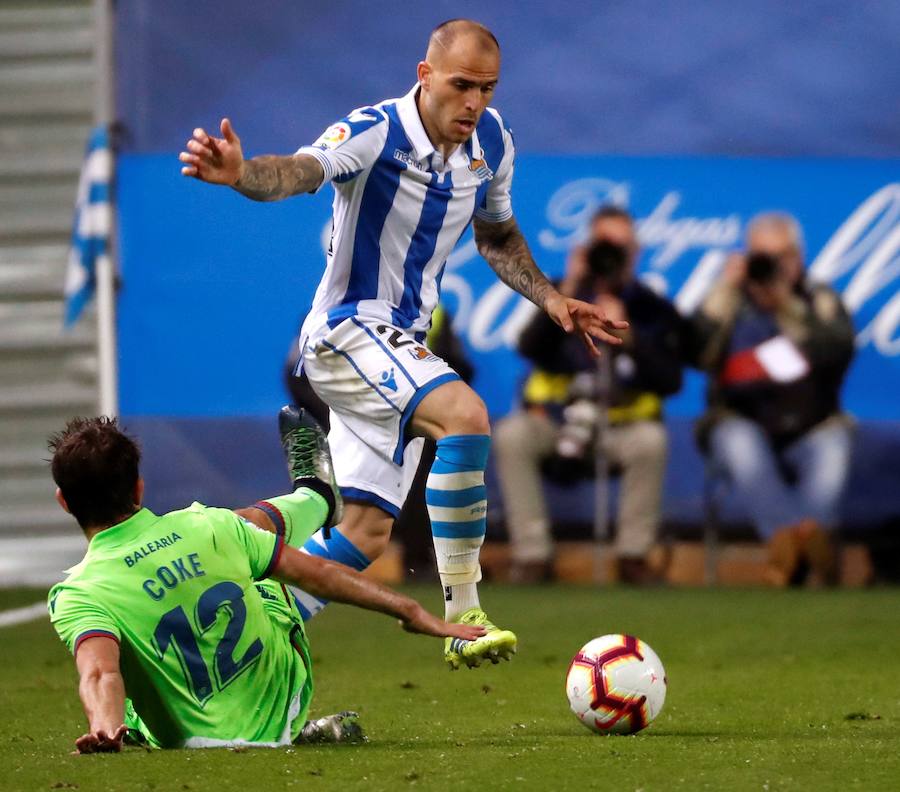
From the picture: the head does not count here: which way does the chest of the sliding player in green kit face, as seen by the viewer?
away from the camera

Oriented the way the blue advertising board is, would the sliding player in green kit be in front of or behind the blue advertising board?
in front

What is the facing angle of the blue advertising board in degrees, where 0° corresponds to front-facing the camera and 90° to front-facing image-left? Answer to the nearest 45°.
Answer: approximately 0°

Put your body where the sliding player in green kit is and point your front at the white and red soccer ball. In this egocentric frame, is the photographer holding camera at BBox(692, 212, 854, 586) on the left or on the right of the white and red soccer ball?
left

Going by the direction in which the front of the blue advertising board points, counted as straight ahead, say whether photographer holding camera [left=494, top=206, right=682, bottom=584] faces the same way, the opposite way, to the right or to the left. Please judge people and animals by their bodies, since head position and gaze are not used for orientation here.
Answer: the same way

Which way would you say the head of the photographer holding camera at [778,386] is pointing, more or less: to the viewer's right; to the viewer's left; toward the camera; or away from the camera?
toward the camera

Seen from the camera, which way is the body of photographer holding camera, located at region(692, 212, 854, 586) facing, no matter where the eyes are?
toward the camera

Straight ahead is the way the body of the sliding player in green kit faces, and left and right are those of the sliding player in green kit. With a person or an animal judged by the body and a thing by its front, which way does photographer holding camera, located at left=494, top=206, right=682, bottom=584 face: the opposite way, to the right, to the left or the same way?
the opposite way

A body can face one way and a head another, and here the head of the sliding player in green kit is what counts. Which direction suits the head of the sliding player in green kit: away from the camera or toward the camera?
away from the camera

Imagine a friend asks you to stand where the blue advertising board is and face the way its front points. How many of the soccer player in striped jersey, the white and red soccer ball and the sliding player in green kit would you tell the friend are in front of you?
3

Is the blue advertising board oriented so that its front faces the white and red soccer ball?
yes

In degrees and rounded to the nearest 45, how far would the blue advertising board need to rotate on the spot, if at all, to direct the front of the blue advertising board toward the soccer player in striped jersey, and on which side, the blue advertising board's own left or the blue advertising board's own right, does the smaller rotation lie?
0° — it already faces them

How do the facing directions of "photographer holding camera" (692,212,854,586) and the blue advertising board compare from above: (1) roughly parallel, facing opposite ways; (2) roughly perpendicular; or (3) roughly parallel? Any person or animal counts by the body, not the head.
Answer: roughly parallel

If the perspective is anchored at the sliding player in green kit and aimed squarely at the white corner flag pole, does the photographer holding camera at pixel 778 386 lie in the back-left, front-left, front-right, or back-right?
front-right

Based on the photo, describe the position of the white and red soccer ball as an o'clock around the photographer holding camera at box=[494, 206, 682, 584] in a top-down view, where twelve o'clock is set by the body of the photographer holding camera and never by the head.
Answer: The white and red soccer ball is roughly at 12 o'clock from the photographer holding camera.

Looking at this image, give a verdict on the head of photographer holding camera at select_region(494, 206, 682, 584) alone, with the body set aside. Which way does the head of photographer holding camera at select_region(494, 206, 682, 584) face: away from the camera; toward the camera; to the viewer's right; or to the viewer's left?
toward the camera

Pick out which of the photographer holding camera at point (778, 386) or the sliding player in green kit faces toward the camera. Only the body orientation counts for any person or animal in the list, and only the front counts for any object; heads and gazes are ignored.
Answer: the photographer holding camera
